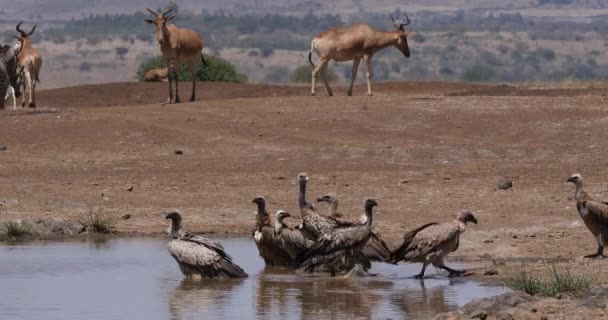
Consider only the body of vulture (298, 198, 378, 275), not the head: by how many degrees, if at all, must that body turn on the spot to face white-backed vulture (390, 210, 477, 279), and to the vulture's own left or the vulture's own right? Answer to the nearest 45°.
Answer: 0° — it already faces it

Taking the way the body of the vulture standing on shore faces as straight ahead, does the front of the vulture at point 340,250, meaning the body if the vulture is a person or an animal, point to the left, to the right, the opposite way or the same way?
the opposite way

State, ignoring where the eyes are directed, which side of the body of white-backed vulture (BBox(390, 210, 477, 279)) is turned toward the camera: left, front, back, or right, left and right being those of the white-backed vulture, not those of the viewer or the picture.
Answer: right

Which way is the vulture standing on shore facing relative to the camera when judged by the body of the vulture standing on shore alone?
to the viewer's left

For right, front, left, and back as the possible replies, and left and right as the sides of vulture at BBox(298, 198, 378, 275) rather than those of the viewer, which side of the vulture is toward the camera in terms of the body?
right

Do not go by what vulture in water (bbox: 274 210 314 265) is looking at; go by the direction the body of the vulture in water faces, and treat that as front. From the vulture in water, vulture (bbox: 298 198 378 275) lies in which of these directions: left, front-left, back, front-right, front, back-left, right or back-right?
back-left

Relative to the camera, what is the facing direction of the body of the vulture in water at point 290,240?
to the viewer's left

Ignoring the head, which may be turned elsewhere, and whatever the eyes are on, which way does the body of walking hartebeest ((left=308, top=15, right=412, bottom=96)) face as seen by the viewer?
to the viewer's right

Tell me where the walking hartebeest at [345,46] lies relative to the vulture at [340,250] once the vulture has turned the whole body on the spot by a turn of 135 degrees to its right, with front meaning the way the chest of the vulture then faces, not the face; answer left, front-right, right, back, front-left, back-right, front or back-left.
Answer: back-right

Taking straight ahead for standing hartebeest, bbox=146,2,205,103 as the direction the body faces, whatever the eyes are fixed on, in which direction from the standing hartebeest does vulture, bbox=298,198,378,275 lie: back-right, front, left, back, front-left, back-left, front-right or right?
front-left

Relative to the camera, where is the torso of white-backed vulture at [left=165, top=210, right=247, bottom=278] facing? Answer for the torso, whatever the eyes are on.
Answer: to the viewer's left

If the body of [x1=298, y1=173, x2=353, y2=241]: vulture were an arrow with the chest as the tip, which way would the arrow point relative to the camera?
to the viewer's left

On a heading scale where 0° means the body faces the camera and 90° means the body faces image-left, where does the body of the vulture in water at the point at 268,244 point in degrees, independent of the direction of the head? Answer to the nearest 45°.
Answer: approximately 90°

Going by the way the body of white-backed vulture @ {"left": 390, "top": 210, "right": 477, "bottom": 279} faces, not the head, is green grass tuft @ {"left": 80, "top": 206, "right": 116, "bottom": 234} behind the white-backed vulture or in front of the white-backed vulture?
behind
